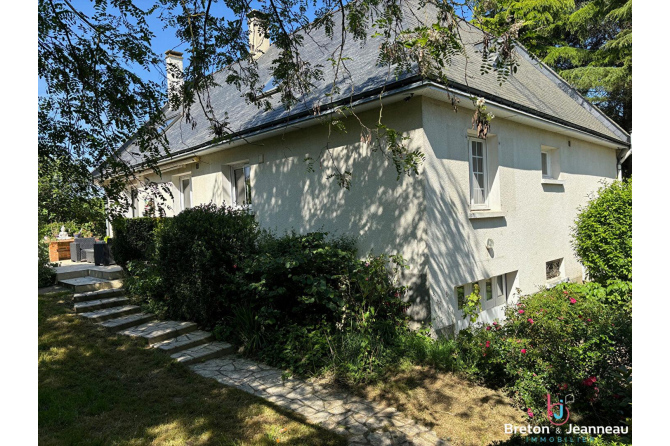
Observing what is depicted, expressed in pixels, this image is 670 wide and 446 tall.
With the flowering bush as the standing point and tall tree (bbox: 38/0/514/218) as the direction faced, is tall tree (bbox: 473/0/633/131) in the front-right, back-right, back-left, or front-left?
back-right
